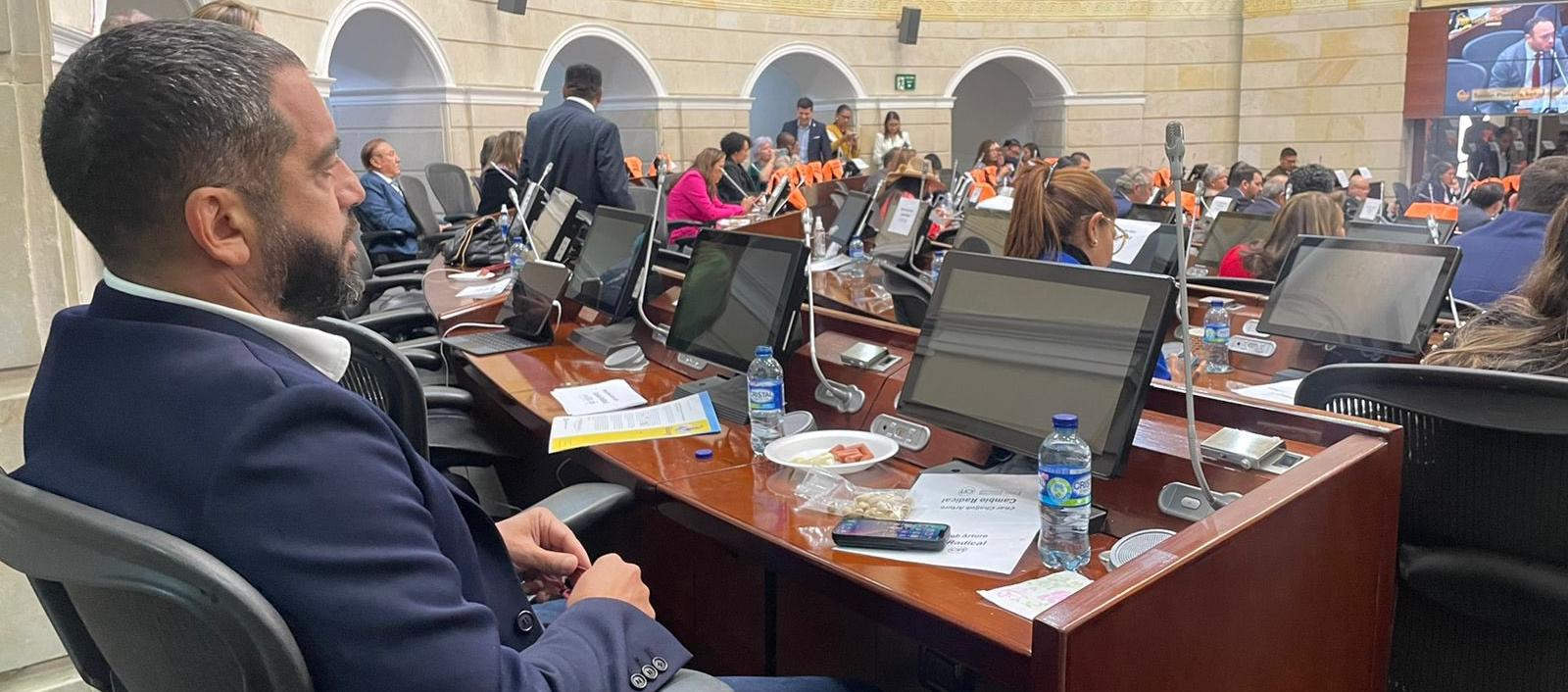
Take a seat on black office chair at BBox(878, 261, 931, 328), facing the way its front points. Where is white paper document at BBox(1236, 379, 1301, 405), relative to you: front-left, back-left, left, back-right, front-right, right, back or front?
right

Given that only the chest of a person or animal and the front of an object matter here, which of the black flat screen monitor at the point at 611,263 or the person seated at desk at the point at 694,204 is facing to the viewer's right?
the person seated at desk

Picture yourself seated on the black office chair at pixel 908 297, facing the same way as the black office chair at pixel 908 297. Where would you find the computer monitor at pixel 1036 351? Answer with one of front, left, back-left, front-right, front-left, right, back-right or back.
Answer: back-right

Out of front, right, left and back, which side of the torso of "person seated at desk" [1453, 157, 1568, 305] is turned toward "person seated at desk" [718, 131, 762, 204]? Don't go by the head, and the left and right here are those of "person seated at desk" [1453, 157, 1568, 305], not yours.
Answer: left

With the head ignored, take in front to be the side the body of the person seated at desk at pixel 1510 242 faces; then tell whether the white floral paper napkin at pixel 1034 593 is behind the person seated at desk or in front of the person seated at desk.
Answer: behind

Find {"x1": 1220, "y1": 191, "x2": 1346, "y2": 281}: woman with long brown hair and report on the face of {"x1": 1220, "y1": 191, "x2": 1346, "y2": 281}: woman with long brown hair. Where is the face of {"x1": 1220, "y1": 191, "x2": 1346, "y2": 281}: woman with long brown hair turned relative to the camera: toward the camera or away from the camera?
away from the camera

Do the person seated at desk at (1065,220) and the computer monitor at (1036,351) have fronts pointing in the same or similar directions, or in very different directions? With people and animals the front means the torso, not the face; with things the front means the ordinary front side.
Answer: very different directions

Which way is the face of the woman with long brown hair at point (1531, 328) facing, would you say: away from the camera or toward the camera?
away from the camera

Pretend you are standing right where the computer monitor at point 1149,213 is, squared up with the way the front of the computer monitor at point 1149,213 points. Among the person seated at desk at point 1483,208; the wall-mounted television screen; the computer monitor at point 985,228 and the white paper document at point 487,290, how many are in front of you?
2

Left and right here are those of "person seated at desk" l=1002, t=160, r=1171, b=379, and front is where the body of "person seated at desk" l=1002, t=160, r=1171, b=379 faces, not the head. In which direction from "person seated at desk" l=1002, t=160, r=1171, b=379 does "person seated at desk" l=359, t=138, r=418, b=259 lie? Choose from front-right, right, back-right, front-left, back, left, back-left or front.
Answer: left

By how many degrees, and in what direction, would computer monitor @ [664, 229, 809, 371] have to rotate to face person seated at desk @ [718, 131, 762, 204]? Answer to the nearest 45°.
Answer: approximately 135° to its right

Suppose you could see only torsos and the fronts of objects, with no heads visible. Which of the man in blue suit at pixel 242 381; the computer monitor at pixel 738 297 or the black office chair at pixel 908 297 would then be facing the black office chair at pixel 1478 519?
the man in blue suit

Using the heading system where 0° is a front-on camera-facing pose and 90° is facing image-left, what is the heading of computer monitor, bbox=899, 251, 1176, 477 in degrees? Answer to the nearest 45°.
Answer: approximately 45°

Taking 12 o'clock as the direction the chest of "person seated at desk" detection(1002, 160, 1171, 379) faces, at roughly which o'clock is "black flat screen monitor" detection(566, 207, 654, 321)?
The black flat screen monitor is roughly at 8 o'clock from the person seated at desk.

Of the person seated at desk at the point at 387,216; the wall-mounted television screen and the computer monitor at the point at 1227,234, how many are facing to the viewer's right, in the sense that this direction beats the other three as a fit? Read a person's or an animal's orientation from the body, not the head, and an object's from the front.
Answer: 1
